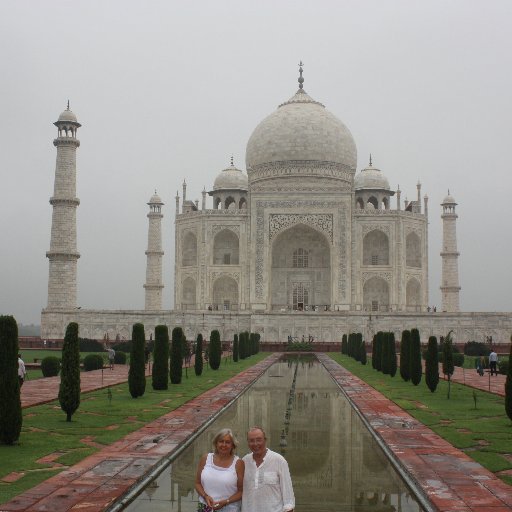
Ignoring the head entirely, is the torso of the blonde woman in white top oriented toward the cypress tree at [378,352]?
no

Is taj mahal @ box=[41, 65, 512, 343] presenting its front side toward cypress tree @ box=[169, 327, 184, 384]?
yes

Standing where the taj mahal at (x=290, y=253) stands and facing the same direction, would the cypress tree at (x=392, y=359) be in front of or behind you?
in front

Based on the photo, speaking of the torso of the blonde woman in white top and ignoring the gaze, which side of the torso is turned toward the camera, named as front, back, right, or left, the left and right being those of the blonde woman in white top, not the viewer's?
front

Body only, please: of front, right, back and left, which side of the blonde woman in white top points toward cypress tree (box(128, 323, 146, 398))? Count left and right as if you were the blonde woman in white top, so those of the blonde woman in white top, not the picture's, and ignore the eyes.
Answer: back

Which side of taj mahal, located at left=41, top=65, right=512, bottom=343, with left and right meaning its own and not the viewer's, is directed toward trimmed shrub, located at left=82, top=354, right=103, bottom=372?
front

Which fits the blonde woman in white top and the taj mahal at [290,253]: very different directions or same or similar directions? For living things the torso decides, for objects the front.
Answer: same or similar directions

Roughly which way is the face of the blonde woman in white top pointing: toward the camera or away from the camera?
toward the camera

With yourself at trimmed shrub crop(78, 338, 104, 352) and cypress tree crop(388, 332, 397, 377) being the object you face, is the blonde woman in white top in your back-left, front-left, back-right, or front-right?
front-right

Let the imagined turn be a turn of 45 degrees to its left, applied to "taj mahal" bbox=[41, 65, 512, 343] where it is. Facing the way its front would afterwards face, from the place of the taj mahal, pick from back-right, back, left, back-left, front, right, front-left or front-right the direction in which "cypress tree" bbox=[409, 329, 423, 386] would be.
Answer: front-right

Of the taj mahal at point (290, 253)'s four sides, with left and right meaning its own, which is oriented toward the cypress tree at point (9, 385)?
front

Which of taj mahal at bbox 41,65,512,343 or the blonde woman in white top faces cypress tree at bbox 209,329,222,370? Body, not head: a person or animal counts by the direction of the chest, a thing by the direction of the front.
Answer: the taj mahal

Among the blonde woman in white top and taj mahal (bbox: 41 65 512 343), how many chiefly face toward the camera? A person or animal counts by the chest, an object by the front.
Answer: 2

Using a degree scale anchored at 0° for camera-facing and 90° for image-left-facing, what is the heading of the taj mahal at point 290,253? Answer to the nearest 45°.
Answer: approximately 0°

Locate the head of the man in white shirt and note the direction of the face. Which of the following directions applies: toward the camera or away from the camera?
toward the camera

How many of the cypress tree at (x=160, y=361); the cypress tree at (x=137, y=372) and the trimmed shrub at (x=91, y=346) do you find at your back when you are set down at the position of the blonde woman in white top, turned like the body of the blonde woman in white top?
3

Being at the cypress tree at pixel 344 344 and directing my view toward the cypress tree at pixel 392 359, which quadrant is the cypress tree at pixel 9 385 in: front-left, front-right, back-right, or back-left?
front-right
